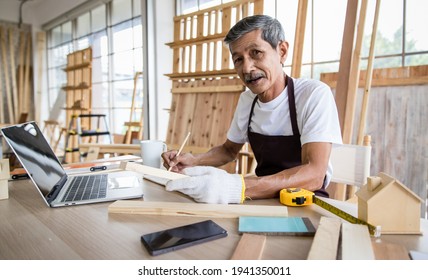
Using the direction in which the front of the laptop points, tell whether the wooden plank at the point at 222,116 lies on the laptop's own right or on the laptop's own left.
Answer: on the laptop's own left

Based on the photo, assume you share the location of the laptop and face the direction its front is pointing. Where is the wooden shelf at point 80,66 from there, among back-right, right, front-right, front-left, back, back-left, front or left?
left

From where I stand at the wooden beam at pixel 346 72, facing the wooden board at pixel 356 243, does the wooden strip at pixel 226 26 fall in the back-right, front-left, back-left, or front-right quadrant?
back-right

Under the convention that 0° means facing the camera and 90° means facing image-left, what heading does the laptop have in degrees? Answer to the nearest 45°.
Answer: approximately 270°

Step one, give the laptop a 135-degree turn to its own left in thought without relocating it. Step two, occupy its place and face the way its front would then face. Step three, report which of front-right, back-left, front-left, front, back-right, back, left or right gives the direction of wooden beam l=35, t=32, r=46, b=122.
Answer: front-right

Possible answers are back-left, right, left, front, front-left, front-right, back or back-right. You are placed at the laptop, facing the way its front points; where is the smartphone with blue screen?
front-right

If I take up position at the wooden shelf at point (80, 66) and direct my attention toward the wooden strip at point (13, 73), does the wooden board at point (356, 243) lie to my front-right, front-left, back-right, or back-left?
back-left
